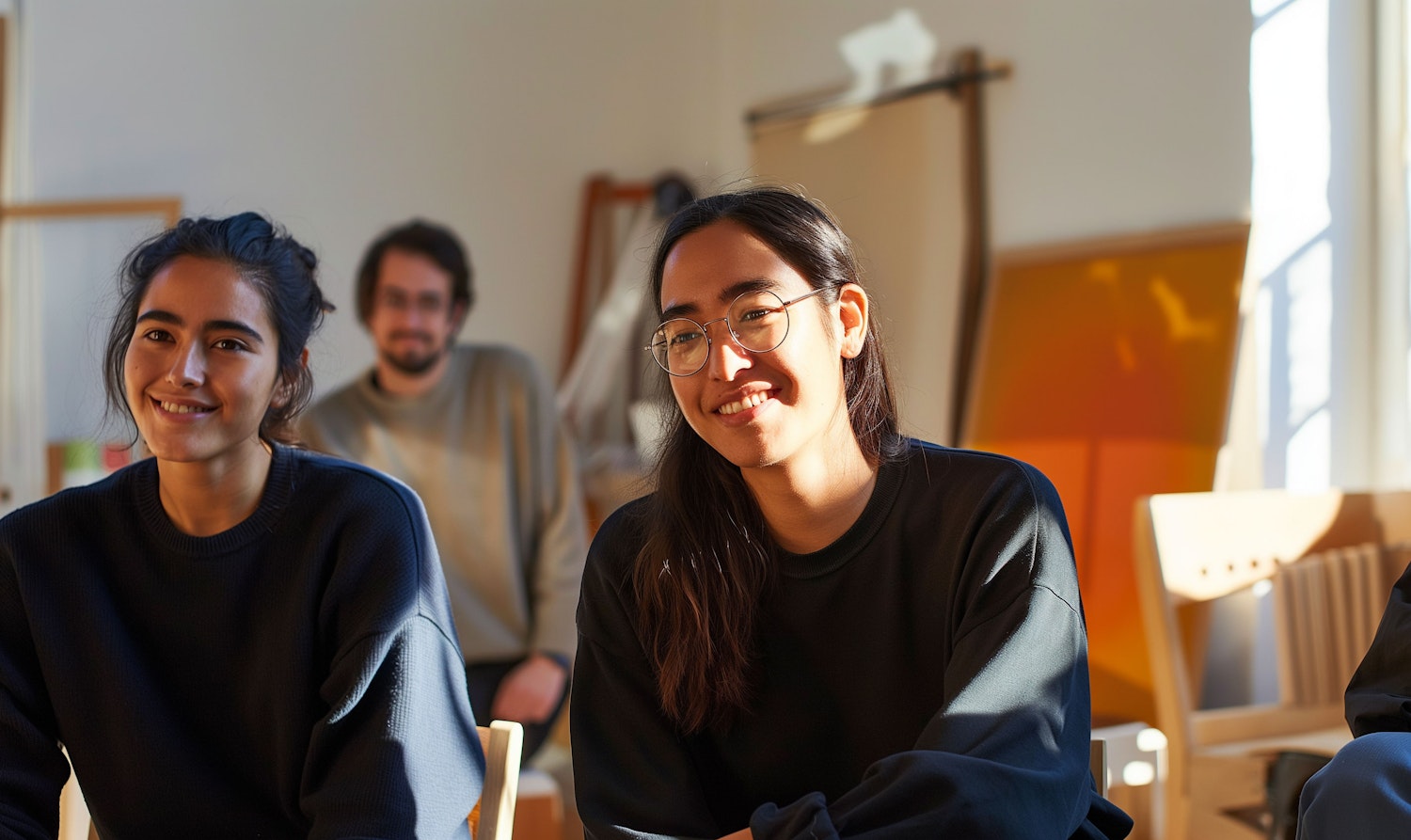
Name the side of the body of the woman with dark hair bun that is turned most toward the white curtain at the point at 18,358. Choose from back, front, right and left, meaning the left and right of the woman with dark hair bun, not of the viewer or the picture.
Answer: back

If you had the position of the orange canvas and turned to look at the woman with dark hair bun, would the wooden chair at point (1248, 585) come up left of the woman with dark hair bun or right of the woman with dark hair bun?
left

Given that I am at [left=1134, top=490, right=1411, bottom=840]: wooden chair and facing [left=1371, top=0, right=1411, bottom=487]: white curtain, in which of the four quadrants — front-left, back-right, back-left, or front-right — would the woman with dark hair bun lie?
back-left

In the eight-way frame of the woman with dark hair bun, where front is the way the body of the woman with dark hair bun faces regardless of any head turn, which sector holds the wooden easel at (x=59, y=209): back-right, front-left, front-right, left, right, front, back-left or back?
back

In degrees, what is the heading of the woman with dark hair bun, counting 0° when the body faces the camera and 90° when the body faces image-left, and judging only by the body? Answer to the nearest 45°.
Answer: approximately 0°

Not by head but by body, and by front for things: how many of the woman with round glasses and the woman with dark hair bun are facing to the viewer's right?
0

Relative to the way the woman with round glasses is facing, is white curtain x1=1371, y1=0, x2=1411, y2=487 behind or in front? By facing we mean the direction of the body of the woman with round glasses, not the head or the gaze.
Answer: behind

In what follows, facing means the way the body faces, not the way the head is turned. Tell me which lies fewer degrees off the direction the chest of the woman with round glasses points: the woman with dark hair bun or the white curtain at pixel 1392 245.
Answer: the woman with dark hair bun

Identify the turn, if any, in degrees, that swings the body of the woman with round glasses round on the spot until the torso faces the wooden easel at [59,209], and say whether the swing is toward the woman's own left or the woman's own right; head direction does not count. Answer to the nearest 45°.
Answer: approximately 90° to the woman's own right

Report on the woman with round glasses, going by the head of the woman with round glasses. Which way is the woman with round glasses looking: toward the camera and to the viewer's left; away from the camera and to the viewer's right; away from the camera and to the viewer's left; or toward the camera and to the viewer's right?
toward the camera and to the viewer's left

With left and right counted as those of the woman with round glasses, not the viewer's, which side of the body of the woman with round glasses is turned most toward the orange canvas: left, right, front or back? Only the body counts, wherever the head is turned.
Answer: back

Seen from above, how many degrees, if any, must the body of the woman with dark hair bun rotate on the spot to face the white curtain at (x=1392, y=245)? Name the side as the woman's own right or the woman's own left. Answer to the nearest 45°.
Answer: approximately 90° to the woman's own left
